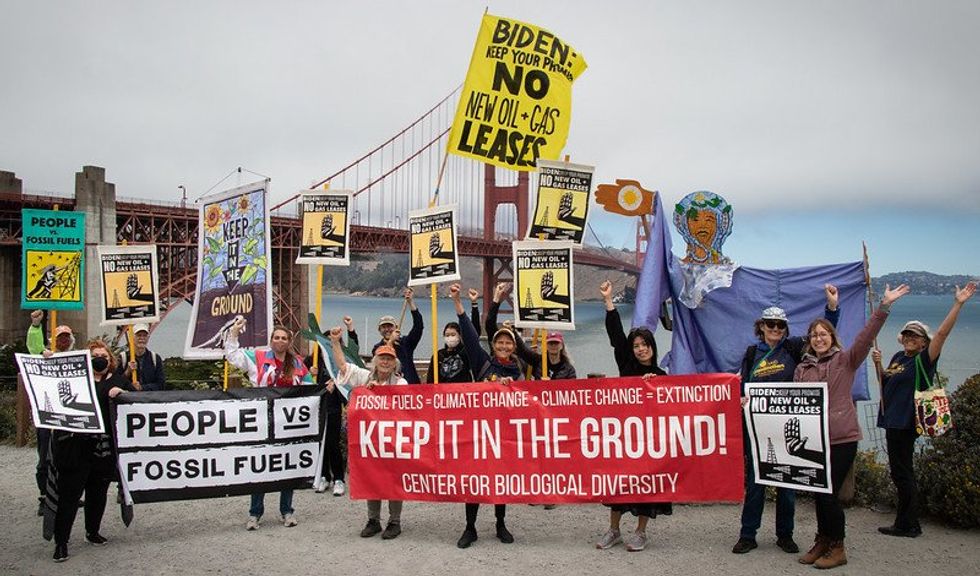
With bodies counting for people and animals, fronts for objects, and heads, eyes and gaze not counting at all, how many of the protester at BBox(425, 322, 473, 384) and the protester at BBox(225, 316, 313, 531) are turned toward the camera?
2

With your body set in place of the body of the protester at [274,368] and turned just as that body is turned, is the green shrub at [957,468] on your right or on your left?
on your left

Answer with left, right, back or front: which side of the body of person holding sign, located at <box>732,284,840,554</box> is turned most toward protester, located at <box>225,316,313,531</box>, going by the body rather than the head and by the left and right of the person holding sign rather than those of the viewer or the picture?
right

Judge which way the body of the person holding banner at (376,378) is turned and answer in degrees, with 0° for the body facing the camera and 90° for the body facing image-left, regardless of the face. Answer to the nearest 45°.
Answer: approximately 0°

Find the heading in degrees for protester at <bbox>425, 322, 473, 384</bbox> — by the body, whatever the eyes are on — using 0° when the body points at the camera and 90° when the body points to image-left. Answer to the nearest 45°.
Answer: approximately 0°
